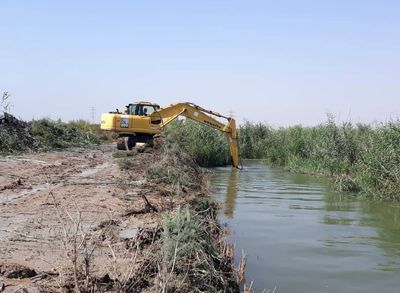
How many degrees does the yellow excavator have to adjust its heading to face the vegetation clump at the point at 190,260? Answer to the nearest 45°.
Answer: approximately 90° to its right

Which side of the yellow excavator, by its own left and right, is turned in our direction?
right

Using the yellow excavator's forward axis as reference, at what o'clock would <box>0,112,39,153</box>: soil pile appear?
The soil pile is roughly at 6 o'clock from the yellow excavator.

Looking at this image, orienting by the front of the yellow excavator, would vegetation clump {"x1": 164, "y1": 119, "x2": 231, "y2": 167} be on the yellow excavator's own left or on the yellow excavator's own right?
on the yellow excavator's own left

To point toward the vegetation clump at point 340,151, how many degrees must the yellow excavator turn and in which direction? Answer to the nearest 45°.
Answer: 0° — it already faces it

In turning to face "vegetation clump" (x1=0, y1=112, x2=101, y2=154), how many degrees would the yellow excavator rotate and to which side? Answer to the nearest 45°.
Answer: approximately 135° to its left
